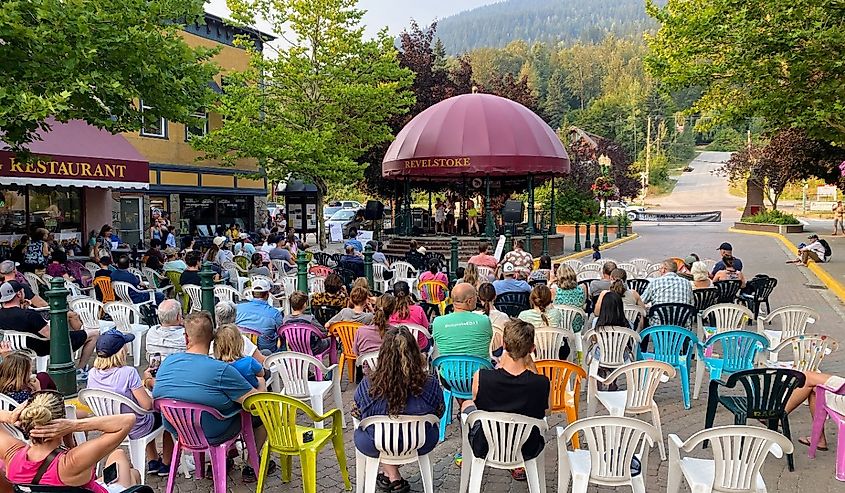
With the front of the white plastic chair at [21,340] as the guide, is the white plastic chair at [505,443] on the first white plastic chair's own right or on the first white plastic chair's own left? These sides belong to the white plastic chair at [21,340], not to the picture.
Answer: on the first white plastic chair's own right

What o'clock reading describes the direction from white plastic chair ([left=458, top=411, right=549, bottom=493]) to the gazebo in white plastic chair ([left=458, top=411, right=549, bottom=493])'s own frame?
The gazebo is roughly at 12 o'clock from the white plastic chair.

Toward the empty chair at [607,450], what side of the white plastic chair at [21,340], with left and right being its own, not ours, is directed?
right

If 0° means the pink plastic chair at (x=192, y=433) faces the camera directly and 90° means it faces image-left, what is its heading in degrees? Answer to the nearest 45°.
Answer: approximately 225°

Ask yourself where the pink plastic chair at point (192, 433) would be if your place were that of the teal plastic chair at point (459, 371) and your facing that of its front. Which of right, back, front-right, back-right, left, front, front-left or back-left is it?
back-left

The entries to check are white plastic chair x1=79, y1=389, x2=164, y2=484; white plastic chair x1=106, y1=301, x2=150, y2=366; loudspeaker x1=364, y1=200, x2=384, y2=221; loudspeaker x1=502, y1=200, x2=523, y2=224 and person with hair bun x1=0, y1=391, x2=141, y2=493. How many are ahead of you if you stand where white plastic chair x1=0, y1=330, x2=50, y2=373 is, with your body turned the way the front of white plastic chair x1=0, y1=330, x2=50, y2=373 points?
3

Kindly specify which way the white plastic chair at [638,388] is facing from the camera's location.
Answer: facing away from the viewer and to the left of the viewer

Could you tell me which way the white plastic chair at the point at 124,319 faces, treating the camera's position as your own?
facing away from the viewer and to the right of the viewer

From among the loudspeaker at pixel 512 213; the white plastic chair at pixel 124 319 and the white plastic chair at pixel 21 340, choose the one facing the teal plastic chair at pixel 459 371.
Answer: the loudspeaker

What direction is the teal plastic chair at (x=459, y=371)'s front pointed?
away from the camera

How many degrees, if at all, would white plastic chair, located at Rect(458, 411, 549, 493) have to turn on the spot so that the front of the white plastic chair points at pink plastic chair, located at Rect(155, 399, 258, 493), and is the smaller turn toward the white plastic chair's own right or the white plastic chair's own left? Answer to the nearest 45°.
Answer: approximately 90° to the white plastic chair's own left

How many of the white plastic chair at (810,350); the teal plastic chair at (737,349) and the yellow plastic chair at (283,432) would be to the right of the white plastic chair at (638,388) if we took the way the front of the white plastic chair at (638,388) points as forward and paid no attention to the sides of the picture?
2

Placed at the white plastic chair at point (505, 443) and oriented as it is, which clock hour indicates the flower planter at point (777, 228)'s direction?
The flower planter is roughly at 1 o'clock from the white plastic chair.

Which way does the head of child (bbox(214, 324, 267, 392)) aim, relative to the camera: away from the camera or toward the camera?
away from the camera

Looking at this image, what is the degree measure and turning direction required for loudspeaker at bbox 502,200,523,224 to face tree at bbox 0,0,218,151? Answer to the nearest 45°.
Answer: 0° — it already faces it

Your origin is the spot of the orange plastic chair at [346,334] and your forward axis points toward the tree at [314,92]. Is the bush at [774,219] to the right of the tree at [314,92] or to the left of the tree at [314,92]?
right

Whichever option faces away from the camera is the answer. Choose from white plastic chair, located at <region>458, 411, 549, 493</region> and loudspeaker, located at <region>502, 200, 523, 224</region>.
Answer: the white plastic chair

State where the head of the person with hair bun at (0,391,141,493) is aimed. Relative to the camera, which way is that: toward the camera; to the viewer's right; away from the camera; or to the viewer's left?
away from the camera
